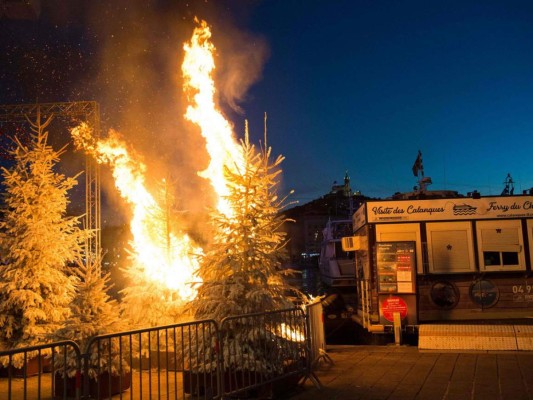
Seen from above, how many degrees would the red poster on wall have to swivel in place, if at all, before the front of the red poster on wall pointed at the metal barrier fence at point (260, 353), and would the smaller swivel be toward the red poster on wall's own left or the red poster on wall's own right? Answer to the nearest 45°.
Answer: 0° — it already faces it

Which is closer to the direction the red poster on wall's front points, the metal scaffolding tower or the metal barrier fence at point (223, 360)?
the metal barrier fence

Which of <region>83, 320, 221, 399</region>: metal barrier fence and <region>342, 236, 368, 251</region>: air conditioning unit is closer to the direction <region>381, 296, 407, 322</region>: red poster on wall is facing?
the metal barrier fence

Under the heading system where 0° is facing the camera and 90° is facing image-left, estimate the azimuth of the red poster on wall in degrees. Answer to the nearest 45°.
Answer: approximately 0°

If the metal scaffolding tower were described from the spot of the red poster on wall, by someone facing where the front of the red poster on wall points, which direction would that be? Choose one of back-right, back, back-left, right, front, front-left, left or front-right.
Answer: back-right

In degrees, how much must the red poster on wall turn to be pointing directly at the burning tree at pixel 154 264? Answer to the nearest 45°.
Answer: approximately 45° to its right
